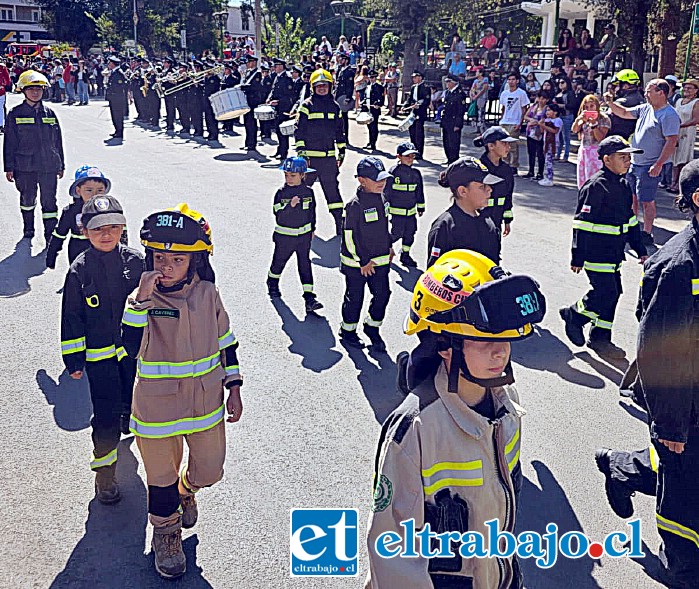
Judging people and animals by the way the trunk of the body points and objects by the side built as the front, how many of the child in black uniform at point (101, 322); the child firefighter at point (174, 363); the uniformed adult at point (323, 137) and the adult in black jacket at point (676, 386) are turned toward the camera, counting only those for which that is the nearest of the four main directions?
3

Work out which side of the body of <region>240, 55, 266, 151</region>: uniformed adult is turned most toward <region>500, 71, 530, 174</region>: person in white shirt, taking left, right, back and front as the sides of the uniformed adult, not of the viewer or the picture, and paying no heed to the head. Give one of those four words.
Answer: left

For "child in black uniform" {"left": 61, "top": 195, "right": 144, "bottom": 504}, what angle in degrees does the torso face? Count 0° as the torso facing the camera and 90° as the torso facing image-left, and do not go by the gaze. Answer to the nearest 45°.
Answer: approximately 0°

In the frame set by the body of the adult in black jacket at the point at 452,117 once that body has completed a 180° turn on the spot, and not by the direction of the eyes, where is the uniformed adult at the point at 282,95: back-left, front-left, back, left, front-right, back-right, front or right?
left

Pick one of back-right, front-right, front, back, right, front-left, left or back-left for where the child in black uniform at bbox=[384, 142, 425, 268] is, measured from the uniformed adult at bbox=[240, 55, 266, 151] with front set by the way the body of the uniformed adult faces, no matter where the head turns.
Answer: front-left

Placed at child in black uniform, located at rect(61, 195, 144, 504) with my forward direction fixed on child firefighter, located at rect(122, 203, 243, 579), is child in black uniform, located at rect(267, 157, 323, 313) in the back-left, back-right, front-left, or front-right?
back-left

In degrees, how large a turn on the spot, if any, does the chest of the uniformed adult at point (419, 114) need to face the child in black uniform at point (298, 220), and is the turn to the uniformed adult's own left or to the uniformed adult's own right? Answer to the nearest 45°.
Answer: approximately 45° to the uniformed adult's own left

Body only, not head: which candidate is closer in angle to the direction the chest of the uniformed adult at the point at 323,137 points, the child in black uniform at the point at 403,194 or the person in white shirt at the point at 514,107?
the child in black uniform

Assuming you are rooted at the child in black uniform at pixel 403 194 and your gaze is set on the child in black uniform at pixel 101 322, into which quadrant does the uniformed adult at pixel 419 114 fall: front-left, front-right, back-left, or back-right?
back-right

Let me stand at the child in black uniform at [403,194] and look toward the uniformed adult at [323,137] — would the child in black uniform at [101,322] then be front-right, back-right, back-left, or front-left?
back-left

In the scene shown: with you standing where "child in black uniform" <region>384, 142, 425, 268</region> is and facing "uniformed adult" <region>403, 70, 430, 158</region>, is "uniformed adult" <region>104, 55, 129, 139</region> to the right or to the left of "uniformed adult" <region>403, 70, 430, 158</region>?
left
